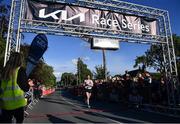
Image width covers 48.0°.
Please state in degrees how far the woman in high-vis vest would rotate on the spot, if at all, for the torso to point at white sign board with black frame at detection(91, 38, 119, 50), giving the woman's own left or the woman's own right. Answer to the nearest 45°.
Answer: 0° — they already face it

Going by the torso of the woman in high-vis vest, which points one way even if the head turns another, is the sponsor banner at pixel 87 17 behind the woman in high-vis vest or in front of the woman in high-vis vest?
in front

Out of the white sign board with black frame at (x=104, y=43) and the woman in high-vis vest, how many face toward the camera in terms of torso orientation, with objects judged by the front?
1

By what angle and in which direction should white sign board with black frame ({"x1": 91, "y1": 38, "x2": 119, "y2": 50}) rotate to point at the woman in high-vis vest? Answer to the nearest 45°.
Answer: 0° — it already faces them

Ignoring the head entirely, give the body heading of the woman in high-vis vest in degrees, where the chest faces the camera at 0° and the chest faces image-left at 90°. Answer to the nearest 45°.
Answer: approximately 225°

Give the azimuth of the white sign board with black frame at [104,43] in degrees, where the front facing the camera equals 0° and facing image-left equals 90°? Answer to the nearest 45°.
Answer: approximately 0°

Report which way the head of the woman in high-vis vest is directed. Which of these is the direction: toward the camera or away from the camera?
away from the camera

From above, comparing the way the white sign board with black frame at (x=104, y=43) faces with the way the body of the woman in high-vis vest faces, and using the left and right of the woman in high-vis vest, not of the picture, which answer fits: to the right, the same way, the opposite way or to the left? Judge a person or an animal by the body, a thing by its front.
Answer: the opposite way
